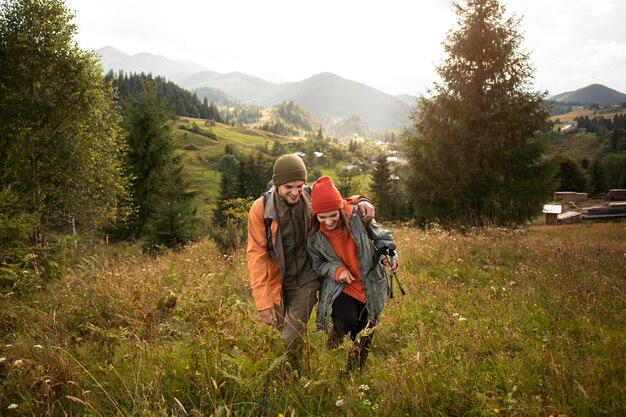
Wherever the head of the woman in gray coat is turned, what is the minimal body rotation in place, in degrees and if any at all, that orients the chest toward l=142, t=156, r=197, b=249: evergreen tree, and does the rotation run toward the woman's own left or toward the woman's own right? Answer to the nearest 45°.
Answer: approximately 135° to the woman's own right

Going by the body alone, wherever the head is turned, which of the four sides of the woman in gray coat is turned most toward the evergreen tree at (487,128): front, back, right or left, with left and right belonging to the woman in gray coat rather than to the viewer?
back

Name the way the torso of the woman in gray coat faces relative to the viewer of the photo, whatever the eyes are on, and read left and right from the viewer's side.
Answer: facing the viewer

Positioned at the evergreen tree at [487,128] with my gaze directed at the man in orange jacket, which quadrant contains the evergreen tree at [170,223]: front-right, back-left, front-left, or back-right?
front-right

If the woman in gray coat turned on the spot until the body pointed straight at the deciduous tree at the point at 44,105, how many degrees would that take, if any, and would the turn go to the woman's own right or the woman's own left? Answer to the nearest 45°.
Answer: approximately 135° to the woman's own right

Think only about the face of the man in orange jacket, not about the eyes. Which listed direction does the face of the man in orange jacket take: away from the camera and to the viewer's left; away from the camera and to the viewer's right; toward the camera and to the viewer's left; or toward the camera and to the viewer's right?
toward the camera and to the viewer's right
